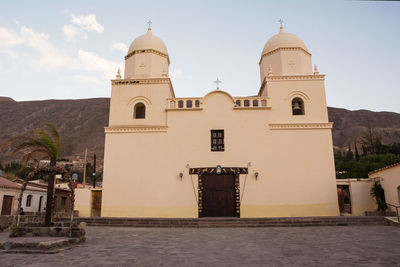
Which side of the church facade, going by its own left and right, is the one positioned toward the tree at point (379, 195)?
left

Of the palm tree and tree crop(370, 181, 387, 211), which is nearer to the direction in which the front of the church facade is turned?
the palm tree

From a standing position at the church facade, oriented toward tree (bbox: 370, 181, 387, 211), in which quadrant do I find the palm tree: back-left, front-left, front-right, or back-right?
back-right

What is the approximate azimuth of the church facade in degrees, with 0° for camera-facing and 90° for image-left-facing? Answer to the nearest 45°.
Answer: approximately 0°
